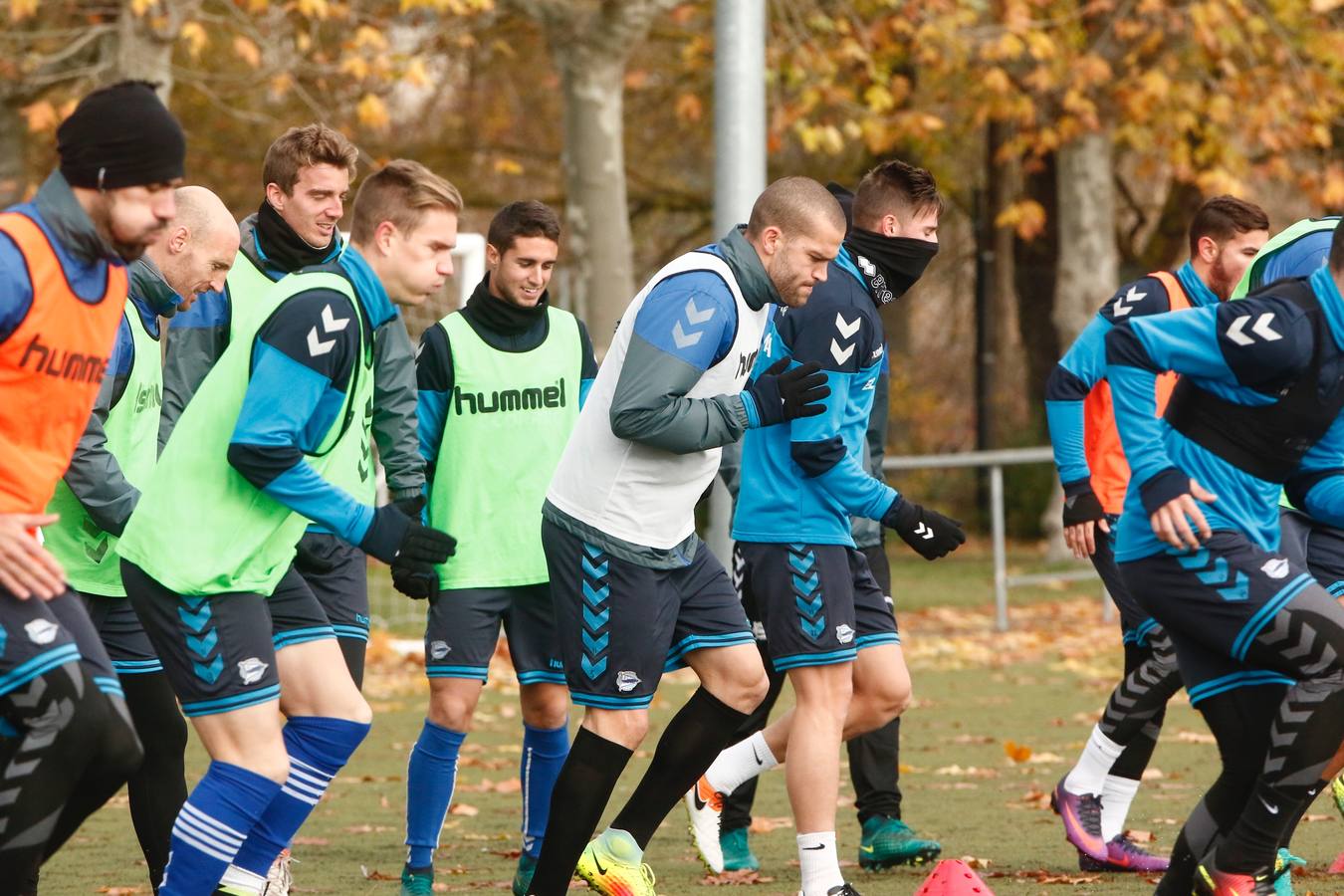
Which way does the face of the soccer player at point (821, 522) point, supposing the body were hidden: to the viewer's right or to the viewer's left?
to the viewer's right

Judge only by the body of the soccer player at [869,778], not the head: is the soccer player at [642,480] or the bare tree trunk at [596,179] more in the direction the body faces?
the soccer player

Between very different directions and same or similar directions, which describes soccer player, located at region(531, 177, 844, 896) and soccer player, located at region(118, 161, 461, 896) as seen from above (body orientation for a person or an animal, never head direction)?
same or similar directions

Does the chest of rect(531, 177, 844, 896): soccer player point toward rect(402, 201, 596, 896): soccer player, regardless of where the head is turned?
no

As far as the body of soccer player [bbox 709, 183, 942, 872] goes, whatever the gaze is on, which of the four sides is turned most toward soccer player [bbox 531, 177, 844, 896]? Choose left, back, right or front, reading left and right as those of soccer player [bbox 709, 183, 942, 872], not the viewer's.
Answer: right

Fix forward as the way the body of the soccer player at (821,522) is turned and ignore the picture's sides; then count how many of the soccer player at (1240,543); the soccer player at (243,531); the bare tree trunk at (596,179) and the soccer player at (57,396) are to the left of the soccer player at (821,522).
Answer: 1
